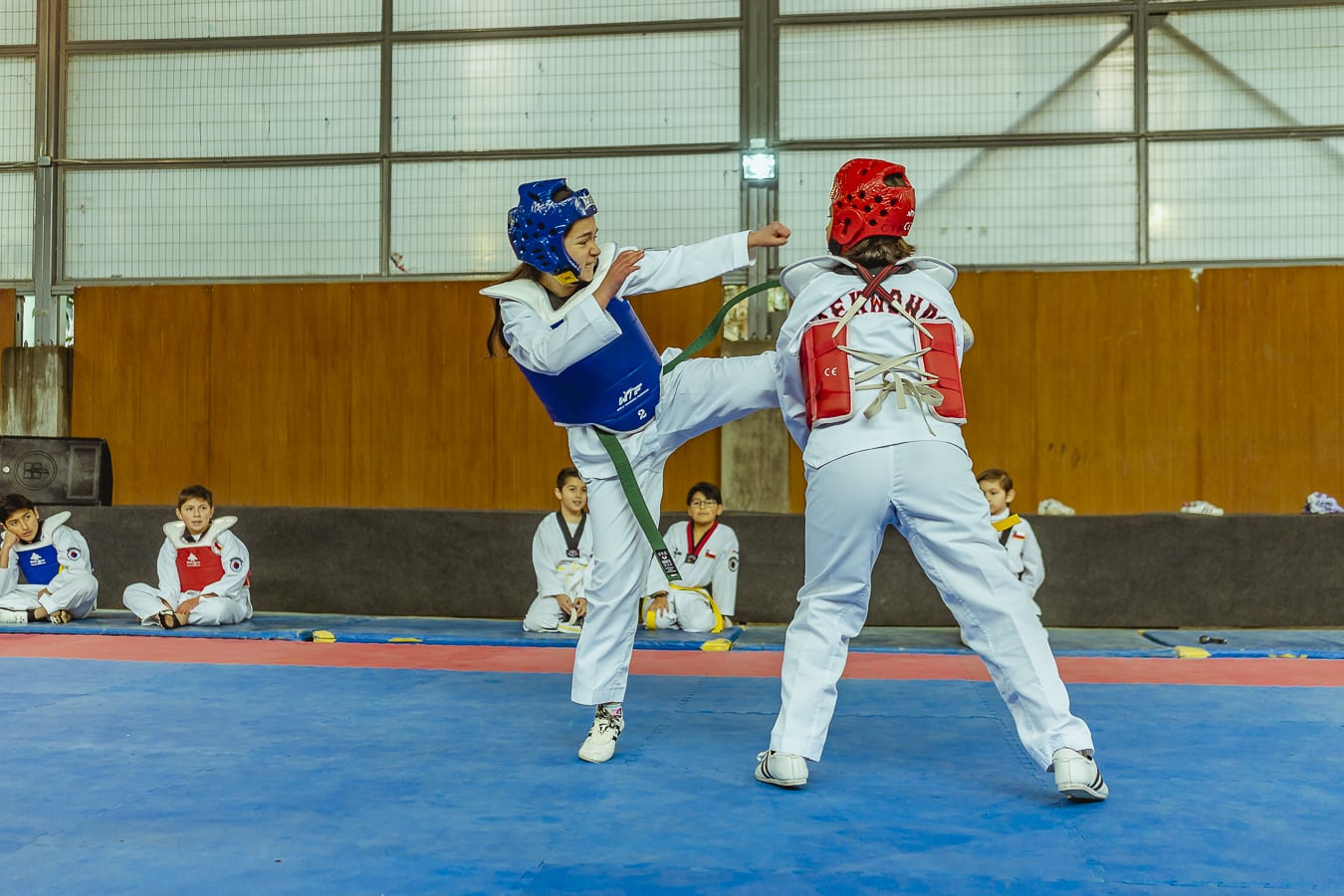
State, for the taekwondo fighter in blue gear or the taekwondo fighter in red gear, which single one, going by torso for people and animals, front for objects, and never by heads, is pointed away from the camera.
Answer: the taekwondo fighter in red gear

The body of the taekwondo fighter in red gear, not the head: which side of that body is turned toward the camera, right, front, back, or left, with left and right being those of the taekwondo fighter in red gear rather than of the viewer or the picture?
back

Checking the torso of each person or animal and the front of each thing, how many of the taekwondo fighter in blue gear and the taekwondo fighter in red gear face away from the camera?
1

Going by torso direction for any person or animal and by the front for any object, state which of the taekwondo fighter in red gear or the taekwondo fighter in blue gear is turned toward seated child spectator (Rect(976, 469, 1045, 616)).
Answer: the taekwondo fighter in red gear

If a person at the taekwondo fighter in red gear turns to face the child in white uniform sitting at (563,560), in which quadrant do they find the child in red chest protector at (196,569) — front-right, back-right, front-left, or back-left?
front-left

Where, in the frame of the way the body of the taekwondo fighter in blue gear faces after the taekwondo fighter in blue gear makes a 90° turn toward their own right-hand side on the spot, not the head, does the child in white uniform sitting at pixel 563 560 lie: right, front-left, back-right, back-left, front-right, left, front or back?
back-right

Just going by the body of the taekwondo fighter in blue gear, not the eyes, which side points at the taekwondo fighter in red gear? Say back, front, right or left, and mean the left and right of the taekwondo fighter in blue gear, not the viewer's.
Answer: front

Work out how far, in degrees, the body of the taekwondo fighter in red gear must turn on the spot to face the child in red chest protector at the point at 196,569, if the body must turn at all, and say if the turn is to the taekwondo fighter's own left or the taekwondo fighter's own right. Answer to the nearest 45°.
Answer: approximately 45° to the taekwondo fighter's own left

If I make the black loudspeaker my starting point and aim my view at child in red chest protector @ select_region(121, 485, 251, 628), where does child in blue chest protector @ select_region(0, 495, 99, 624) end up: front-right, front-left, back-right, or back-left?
front-right

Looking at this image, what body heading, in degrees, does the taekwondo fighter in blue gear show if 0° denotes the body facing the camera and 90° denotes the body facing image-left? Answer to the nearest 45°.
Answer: approximately 315°

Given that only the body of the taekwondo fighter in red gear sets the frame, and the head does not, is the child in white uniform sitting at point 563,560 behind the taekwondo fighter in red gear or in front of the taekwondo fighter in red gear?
in front

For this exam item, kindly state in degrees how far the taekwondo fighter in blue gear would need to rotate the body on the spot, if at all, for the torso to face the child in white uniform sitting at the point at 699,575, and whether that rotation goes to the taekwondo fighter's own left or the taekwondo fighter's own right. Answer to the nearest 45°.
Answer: approximately 135° to the taekwondo fighter's own left

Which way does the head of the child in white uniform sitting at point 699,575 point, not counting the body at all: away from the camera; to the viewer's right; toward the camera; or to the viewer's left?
toward the camera

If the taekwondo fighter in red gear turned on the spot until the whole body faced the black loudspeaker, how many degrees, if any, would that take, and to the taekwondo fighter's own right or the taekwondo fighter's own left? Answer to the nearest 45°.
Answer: approximately 45° to the taekwondo fighter's own left

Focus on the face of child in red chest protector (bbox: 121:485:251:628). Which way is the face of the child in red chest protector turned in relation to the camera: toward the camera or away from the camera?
toward the camera
